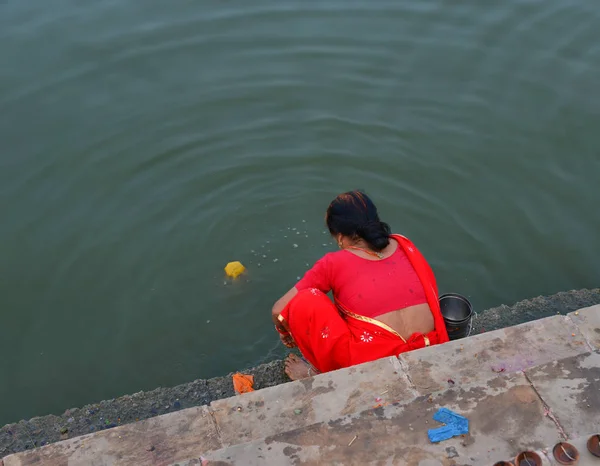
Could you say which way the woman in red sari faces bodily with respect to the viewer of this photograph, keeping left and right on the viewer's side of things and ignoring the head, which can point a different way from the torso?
facing away from the viewer and to the left of the viewer

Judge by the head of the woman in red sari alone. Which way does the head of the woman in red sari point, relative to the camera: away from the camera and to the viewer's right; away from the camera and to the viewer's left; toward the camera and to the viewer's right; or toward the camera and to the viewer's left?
away from the camera and to the viewer's left

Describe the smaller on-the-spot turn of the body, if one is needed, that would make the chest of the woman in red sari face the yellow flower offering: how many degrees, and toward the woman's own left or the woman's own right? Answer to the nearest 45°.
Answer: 0° — they already face it
